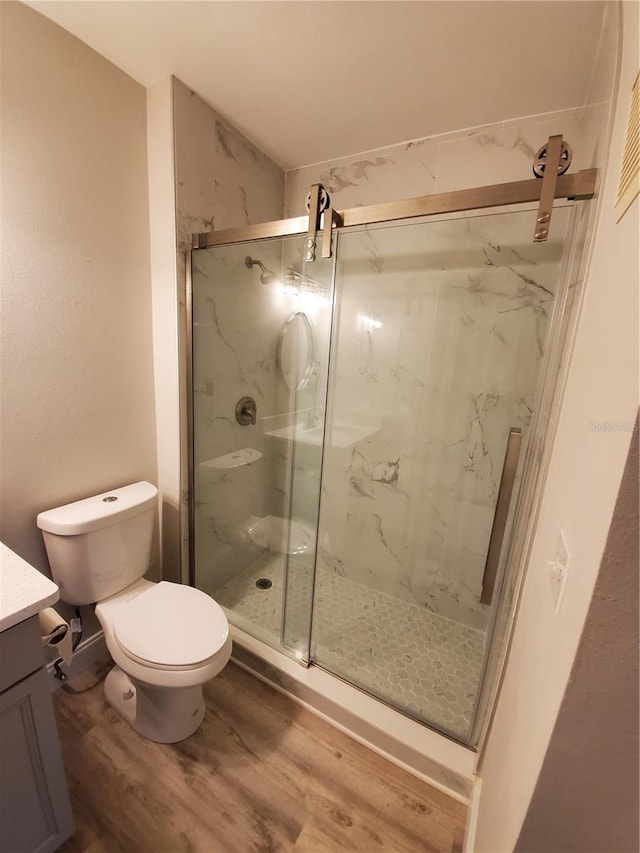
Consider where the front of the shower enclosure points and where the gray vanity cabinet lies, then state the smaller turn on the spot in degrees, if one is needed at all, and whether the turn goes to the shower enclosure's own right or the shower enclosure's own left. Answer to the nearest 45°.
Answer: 0° — it already faces it

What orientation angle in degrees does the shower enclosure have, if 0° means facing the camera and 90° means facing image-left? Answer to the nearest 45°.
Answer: approximately 45°

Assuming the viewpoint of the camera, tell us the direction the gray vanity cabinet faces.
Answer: facing the viewer and to the right of the viewer

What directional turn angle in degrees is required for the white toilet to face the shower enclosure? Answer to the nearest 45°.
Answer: approximately 45° to its left

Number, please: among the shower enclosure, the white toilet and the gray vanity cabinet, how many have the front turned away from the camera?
0

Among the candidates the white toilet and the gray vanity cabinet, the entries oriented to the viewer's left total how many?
0
